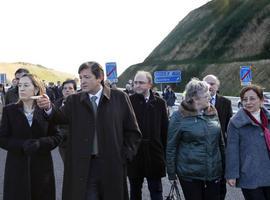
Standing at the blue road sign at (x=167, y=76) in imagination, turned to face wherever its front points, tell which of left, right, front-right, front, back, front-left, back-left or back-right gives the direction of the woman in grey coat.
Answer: front

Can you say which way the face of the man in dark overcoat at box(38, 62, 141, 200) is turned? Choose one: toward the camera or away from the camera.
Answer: toward the camera

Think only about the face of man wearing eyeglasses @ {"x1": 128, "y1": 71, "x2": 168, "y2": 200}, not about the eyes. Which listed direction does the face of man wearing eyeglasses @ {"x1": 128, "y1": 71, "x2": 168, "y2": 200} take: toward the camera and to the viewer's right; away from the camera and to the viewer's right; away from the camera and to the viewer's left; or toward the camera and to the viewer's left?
toward the camera and to the viewer's left

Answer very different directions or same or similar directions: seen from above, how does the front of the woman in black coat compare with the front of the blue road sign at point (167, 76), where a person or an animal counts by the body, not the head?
same or similar directions

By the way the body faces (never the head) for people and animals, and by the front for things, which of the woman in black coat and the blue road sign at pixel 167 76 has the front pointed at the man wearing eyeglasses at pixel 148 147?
the blue road sign

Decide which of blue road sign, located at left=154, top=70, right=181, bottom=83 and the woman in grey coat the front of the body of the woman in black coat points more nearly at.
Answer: the woman in grey coat

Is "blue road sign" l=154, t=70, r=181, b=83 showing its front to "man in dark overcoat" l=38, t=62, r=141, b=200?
yes

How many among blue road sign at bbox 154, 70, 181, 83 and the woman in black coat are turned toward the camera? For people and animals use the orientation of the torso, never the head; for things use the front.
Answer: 2

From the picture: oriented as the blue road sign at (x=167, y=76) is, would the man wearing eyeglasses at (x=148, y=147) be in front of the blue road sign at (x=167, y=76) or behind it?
in front

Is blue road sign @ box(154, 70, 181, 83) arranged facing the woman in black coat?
yes

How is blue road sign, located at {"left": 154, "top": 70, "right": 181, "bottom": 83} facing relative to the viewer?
toward the camera
